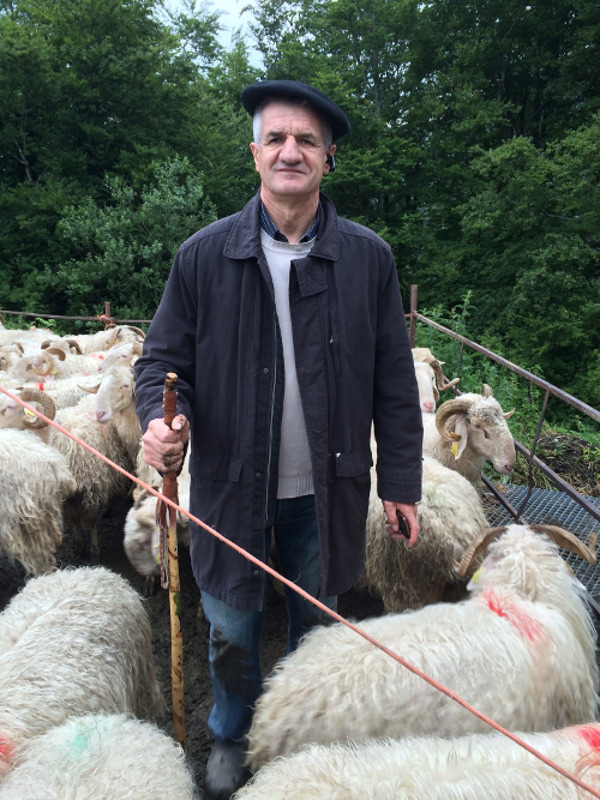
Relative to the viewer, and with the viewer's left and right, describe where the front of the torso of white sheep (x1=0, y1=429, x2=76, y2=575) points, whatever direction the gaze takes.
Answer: facing to the left of the viewer

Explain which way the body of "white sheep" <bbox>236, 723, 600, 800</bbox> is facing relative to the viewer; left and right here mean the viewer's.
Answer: facing to the right of the viewer

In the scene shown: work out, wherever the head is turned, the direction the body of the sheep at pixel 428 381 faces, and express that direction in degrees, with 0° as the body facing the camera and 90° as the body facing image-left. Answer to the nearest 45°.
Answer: approximately 0°

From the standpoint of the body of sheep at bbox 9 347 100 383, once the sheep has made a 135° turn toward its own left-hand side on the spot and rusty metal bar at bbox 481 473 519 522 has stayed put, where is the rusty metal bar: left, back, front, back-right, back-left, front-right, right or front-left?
front

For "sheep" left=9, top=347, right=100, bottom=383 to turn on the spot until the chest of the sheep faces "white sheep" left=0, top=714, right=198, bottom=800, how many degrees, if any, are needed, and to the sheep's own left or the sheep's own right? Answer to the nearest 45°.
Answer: approximately 90° to the sheep's own left

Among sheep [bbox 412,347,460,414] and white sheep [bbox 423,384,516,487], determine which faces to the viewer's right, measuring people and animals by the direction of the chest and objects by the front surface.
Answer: the white sheep

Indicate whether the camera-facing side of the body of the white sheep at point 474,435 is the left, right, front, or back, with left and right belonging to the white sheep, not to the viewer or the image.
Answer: right

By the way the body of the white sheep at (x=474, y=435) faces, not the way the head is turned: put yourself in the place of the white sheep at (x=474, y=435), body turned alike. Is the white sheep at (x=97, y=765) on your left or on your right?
on your right

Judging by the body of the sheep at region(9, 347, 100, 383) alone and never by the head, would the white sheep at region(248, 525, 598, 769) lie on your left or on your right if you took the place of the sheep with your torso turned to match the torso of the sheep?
on your left

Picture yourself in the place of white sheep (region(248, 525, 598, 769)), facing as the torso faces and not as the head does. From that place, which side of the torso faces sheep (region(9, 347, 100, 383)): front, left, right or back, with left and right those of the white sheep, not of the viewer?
left
